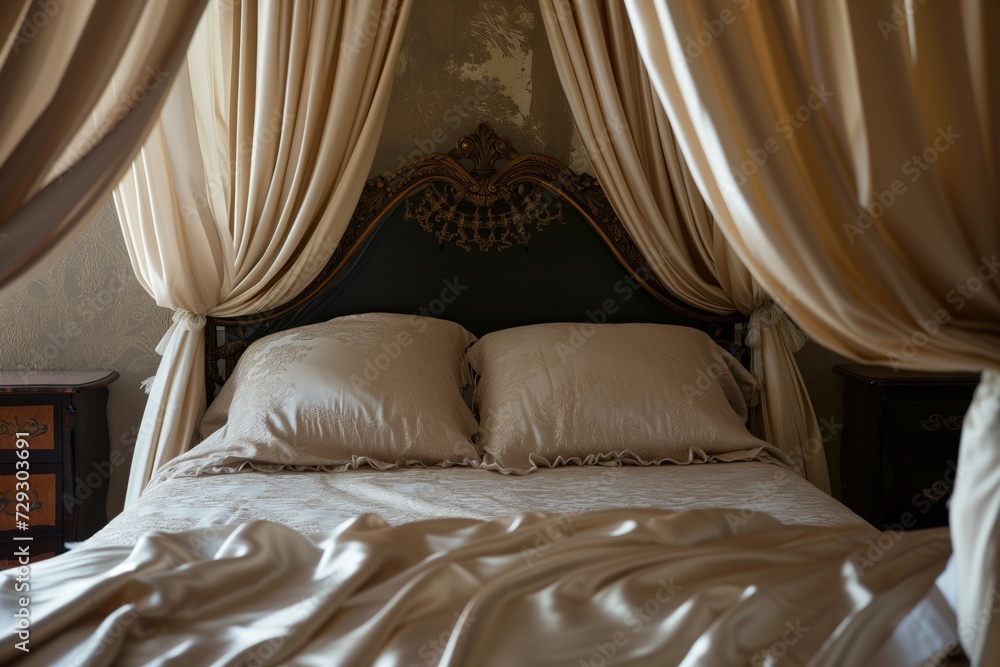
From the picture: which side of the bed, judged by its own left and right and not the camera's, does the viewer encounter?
front

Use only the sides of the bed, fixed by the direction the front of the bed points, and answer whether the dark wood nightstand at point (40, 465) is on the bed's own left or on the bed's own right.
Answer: on the bed's own right

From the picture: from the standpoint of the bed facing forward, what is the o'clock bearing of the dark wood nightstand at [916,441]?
The dark wood nightstand is roughly at 8 o'clock from the bed.
